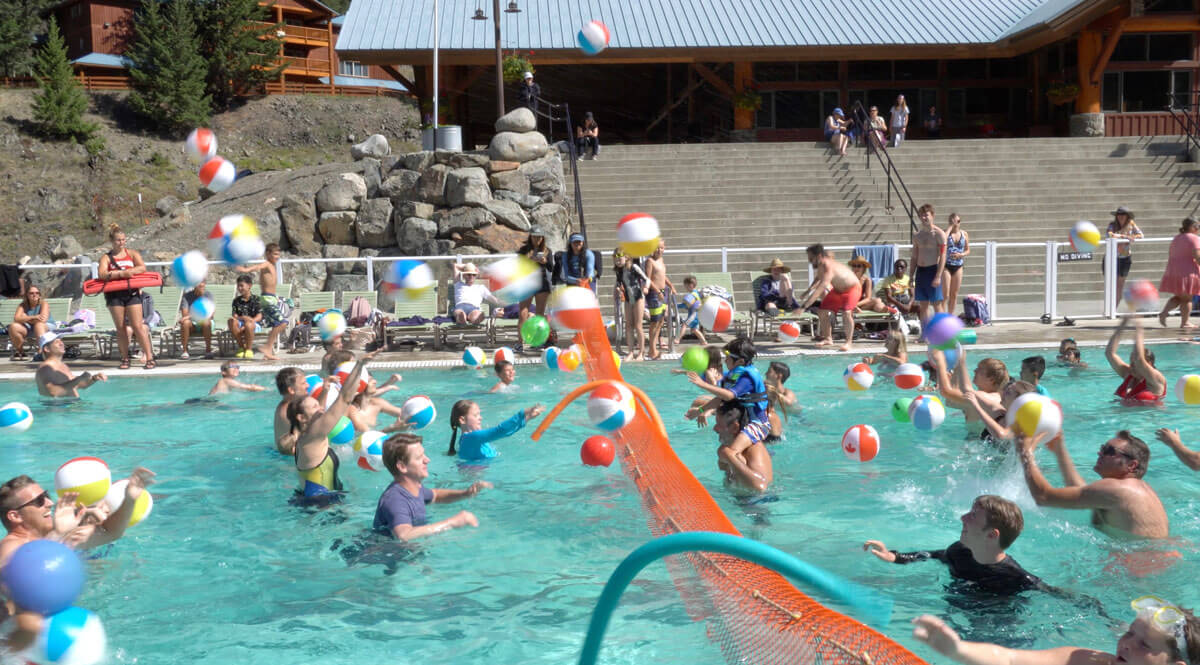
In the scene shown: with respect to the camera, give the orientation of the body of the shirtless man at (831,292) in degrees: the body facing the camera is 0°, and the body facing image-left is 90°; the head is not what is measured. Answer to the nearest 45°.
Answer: approximately 90°

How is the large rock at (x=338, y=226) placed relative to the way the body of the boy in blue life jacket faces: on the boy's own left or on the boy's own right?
on the boy's own right

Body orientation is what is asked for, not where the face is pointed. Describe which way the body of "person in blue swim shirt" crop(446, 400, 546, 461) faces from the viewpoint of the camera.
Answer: to the viewer's right

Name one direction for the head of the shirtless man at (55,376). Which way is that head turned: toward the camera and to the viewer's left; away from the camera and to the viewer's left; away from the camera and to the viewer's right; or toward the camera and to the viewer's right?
toward the camera and to the viewer's right

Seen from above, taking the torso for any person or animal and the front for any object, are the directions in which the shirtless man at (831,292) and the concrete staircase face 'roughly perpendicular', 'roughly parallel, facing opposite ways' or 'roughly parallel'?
roughly perpendicular

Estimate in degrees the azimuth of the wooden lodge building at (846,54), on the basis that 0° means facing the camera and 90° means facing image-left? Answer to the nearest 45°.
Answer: approximately 0°

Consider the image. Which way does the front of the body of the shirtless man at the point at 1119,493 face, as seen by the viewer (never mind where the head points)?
to the viewer's left

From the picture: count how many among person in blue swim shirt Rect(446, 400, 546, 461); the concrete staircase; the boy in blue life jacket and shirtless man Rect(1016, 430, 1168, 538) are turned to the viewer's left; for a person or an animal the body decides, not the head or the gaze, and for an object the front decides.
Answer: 2

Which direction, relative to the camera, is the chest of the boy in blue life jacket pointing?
to the viewer's left
